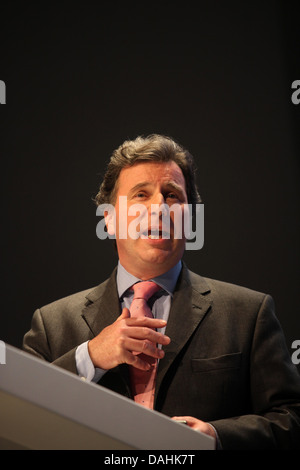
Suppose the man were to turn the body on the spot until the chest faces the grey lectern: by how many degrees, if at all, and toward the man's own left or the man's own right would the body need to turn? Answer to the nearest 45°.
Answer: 0° — they already face it

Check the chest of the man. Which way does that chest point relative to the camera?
toward the camera
